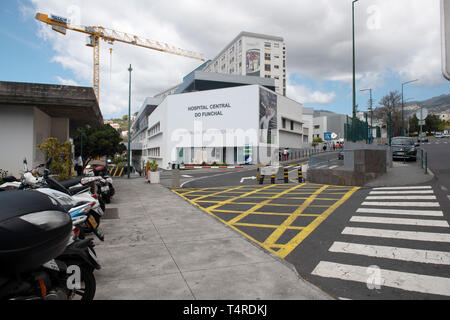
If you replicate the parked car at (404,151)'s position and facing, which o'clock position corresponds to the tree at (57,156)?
The tree is roughly at 1 o'clock from the parked car.

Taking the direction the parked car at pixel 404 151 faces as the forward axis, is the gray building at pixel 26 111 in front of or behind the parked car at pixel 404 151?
in front

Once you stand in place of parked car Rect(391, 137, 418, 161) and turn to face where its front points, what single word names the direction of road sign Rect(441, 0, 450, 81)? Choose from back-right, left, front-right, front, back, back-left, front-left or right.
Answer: front

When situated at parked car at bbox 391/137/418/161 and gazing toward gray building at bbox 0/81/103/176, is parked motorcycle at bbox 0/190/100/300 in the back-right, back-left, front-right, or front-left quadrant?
front-left

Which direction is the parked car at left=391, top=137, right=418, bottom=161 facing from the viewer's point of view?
toward the camera

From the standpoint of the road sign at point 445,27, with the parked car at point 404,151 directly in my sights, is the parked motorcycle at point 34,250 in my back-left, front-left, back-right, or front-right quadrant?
back-left

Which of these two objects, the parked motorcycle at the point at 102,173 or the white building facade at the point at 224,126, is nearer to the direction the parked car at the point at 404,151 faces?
the parked motorcycle

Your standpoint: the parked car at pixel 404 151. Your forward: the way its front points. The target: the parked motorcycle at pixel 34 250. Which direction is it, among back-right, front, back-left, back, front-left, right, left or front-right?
front
